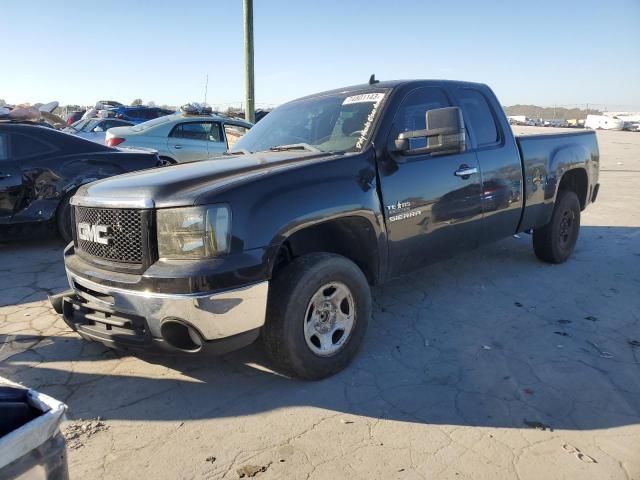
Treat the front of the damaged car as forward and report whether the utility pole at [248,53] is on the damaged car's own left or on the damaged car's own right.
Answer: on the damaged car's own right

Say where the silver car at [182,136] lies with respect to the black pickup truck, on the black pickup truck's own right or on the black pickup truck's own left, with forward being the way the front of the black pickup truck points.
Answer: on the black pickup truck's own right

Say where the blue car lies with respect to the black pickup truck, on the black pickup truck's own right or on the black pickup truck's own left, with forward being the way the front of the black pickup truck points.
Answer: on the black pickup truck's own right

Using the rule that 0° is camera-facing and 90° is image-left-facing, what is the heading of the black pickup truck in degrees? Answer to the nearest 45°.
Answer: approximately 45°

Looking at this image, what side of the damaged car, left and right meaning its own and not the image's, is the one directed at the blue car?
right

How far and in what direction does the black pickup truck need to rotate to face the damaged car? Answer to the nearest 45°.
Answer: approximately 90° to its right

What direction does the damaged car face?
to the viewer's left

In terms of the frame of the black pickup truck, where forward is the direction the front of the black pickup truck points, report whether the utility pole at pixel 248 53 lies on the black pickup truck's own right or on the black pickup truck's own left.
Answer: on the black pickup truck's own right

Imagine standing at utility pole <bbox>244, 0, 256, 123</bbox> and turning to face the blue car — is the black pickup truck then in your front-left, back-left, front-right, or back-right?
back-left
